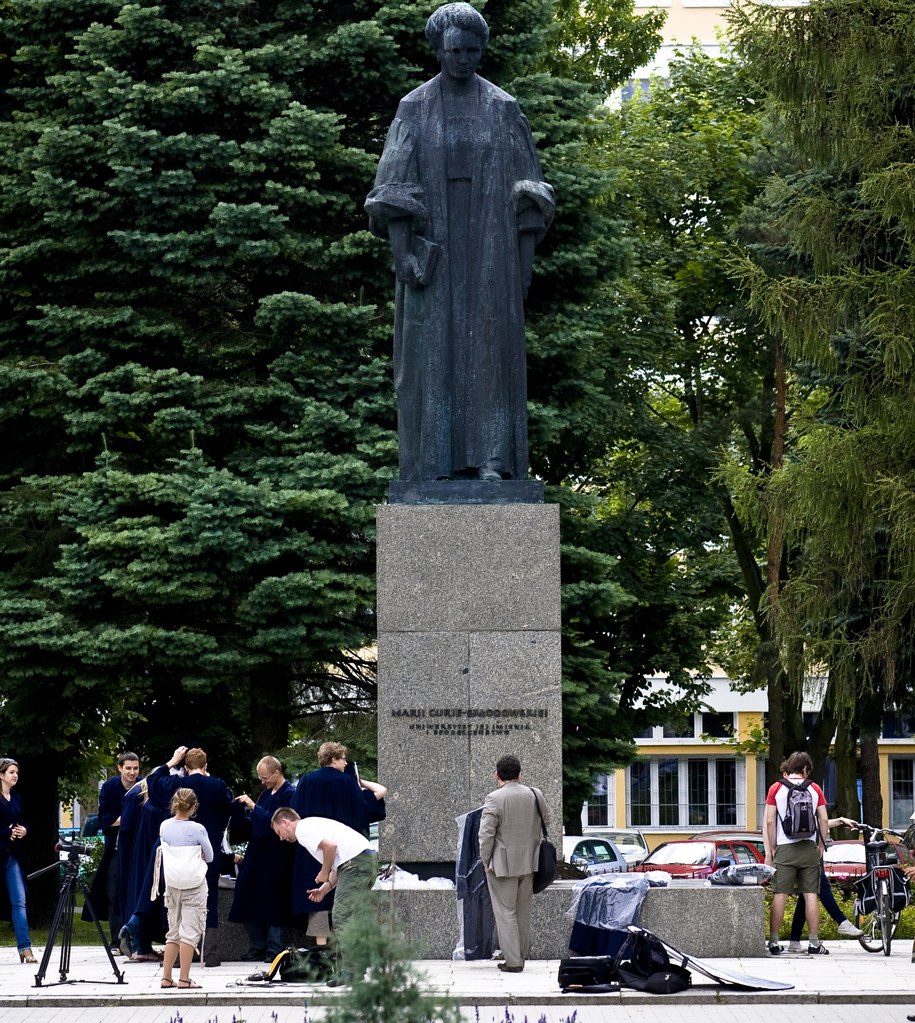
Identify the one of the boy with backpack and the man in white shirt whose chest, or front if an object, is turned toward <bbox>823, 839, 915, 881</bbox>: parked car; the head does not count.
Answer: the boy with backpack

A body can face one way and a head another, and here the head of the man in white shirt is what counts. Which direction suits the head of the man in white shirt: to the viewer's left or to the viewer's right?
to the viewer's left

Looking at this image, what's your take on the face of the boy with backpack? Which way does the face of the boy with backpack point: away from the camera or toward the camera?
away from the camera

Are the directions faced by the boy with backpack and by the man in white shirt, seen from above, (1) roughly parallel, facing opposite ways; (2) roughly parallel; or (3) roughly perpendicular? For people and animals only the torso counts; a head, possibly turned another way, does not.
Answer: roughly perpendicular

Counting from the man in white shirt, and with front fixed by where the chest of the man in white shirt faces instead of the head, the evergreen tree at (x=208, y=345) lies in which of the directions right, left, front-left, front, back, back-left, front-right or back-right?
right

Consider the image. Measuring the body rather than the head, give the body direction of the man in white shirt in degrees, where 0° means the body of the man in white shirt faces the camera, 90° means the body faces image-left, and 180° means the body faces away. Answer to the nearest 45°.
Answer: approximately 90°

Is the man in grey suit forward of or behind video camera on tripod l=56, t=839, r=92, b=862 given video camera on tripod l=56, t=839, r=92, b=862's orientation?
forward

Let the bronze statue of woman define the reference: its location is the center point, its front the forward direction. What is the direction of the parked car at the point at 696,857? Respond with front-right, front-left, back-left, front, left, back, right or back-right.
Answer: back

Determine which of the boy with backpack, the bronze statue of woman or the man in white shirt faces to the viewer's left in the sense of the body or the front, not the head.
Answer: the man in white shirt

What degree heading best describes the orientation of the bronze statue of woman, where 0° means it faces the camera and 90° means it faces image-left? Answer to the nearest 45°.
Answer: approximately 0°

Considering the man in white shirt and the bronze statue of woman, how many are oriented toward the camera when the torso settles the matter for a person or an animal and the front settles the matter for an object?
1

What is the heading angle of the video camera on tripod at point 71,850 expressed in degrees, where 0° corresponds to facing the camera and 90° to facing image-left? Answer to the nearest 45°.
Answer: approximately 270°
